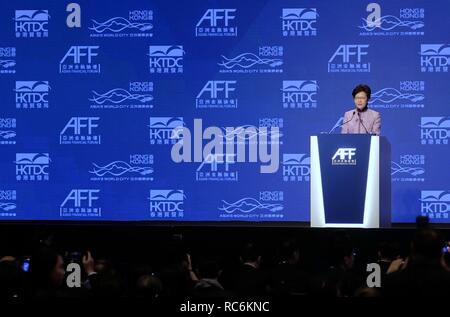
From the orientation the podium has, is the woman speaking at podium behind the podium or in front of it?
behind

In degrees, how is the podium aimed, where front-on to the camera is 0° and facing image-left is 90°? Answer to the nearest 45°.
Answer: approximately 0°
